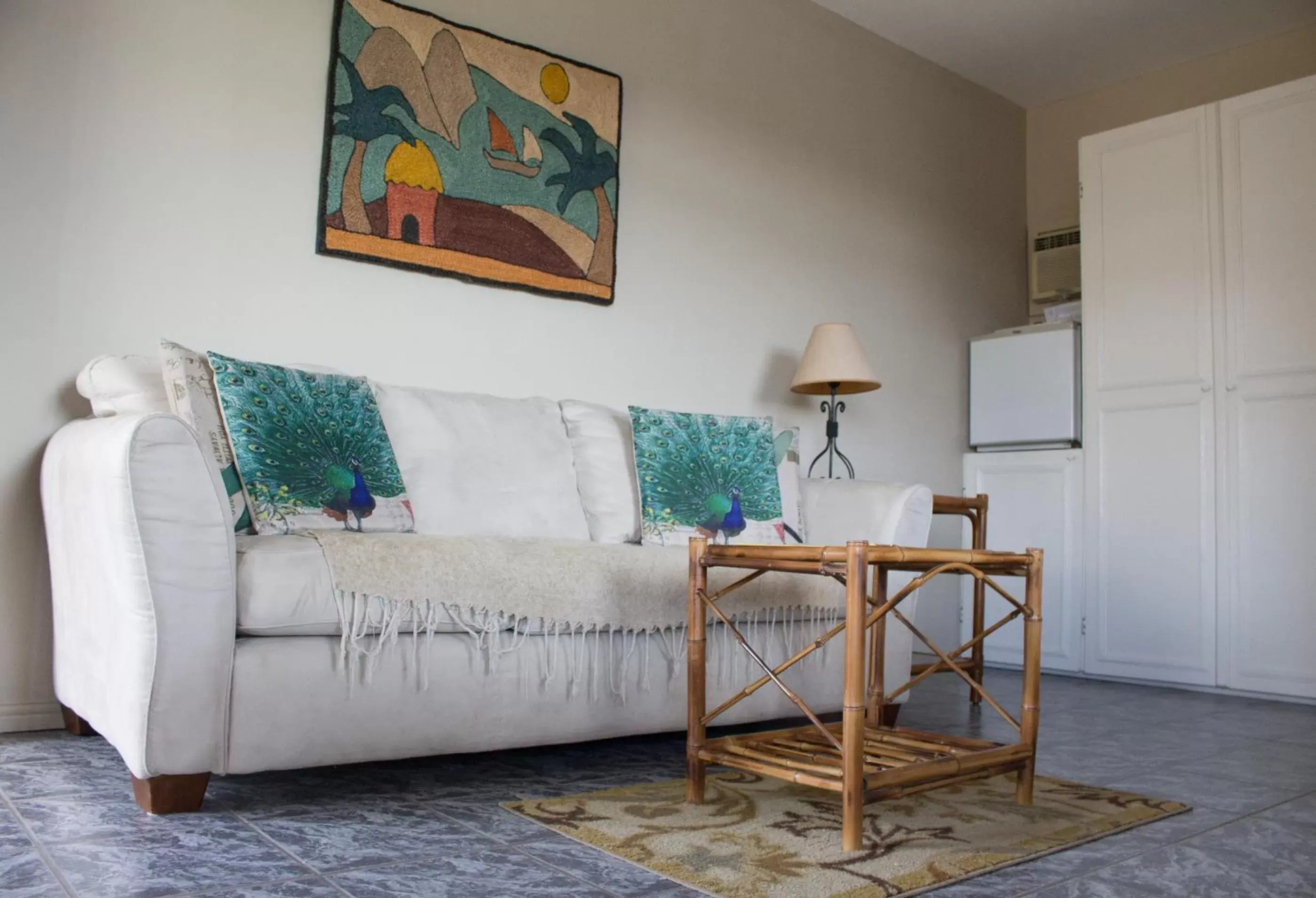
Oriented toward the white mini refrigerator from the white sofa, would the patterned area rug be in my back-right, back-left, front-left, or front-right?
front-right

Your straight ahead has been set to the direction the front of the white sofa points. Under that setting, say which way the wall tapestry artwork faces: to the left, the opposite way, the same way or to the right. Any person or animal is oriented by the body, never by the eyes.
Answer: the same way

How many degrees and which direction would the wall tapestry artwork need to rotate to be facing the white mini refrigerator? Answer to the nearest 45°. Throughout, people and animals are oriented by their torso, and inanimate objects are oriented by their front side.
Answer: approximately 45° to its left

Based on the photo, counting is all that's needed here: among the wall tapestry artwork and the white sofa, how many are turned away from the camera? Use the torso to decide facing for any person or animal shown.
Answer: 0

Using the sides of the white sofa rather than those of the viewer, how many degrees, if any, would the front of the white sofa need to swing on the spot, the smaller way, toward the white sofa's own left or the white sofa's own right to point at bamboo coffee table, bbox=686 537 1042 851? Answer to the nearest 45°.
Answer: approximately 45° to the white sofa's own left

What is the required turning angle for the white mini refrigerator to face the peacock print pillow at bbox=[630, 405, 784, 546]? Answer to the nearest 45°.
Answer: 0° — it already faces it

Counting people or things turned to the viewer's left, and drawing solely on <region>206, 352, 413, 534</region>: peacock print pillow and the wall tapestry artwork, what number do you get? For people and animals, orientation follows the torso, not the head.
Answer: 0

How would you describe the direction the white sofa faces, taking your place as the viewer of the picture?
facing the viewer and to the right of the viewer

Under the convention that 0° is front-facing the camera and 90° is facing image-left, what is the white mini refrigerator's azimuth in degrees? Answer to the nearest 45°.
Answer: approximately 45°

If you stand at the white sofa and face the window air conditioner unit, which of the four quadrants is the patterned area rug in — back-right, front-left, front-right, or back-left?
front-right

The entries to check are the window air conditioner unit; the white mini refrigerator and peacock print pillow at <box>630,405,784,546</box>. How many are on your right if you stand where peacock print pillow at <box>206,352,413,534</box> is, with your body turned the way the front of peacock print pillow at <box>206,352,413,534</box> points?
0

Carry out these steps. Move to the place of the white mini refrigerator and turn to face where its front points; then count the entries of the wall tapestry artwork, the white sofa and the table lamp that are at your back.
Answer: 0

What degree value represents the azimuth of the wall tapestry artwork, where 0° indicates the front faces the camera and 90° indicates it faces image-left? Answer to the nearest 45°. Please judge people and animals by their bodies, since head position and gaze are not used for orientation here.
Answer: approximately 315°

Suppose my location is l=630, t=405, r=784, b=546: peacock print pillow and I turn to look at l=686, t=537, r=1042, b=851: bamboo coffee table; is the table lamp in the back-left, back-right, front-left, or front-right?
back-left

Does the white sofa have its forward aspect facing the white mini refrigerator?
no

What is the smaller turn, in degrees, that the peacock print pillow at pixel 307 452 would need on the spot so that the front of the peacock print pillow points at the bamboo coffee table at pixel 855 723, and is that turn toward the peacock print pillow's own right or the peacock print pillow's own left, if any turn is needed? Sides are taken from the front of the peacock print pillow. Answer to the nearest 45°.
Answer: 0° — it already faces it

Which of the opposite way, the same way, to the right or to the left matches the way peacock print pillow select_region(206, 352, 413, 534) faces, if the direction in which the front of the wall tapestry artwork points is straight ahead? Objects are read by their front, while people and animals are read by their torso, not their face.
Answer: the same way
